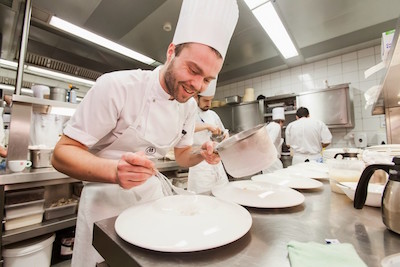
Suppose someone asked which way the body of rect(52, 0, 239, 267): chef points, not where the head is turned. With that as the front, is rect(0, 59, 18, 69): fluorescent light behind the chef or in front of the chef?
behind

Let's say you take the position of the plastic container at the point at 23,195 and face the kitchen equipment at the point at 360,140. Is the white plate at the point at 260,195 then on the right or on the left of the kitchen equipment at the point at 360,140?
right

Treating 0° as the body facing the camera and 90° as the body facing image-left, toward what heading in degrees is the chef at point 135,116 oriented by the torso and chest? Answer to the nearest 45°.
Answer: approximately 315°

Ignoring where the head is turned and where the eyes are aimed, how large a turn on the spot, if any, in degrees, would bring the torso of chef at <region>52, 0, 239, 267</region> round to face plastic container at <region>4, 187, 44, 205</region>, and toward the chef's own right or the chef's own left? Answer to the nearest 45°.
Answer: approximately 180°

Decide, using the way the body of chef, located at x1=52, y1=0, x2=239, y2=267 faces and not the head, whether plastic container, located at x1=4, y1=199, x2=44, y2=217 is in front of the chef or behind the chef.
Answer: behind

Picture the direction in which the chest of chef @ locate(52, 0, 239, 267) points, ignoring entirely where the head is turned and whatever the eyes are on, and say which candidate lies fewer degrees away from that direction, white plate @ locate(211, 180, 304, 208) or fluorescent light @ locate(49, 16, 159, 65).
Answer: the white plate

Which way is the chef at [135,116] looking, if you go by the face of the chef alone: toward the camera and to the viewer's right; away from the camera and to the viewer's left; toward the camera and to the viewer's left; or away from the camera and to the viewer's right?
toward the camera and to the viewer's right
